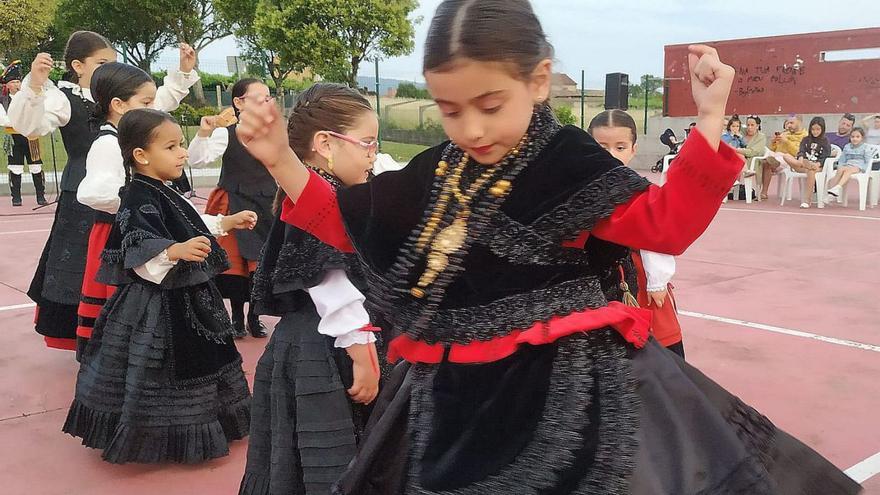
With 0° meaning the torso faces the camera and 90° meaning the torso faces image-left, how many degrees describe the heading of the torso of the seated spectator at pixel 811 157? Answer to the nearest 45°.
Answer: approximately 0°

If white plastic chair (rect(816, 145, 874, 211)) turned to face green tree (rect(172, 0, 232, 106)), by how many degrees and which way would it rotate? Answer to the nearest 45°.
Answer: approximately 90° to its right

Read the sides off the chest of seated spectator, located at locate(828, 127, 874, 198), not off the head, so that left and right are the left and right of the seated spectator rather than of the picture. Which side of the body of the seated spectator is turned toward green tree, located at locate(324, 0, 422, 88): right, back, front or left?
right

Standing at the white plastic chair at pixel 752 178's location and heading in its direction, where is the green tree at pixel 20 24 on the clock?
The green tree is roughly at 2 o'clock from the white plastic chair.

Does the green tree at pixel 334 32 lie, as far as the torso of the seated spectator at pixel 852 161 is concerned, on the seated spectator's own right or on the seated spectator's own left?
on the seated spectator's own right

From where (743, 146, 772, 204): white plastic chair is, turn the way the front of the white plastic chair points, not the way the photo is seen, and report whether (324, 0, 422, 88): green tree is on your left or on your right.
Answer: on your right
